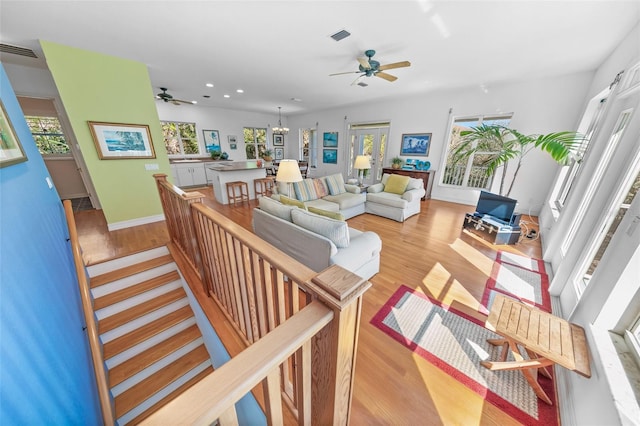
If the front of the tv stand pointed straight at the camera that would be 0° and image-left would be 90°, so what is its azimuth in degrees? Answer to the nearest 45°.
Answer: approximately 45°

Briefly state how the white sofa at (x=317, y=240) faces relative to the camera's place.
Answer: facing away from the viewer and to the right of the viewer

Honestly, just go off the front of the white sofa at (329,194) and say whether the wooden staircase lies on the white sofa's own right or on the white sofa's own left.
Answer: on the white sofa's own right

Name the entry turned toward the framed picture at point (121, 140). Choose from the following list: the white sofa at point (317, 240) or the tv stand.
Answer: the tv stand

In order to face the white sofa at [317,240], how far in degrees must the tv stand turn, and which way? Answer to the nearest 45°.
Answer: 0° — it already faces it

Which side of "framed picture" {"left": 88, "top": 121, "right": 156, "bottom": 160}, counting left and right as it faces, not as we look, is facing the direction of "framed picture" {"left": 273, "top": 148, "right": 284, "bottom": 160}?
left

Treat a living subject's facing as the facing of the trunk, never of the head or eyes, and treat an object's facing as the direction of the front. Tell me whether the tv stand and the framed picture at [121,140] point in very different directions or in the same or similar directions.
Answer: very different directions
